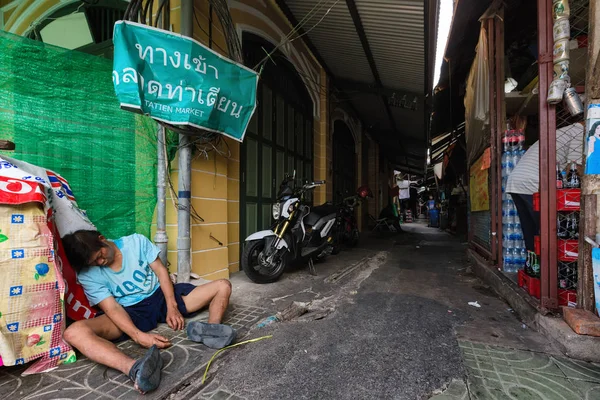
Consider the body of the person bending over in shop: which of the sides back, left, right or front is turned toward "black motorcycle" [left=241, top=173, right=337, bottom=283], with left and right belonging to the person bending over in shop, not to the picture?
back

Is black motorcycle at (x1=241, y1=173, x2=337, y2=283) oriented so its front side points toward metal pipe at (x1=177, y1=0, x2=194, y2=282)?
yes

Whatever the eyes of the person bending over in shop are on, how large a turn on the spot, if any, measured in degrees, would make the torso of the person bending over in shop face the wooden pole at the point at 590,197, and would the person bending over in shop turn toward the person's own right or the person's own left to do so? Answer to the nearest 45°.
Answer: approximately 45° to the person's own right

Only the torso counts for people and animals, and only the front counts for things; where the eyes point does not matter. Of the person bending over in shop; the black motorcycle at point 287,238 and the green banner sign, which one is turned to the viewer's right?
the person bending over in shop

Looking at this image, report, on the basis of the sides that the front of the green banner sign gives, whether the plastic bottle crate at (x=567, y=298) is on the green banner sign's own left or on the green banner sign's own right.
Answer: on the green banner sign's own left

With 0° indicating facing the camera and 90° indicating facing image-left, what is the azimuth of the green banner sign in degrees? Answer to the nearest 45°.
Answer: approximately 0°

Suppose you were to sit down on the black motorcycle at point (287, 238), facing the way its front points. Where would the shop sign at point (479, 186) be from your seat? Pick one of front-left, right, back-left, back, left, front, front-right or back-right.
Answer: back-left

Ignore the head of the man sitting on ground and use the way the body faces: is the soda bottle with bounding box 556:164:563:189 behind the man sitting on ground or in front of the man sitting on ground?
in front

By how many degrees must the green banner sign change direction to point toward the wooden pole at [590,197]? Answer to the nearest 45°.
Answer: approximately 45° to its left

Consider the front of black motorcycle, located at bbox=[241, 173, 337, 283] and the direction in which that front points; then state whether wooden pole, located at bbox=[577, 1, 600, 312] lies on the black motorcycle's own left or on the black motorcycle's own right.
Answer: on the black motorcycle's own left

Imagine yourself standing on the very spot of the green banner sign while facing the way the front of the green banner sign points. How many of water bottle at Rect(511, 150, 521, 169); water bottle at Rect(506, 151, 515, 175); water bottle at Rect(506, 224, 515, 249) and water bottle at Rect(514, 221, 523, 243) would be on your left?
4

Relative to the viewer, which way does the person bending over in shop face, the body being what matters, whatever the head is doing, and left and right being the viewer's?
facing to the right of the viewer

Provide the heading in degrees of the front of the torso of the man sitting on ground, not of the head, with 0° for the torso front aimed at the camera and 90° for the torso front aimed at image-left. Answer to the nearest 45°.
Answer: approximately 315°
